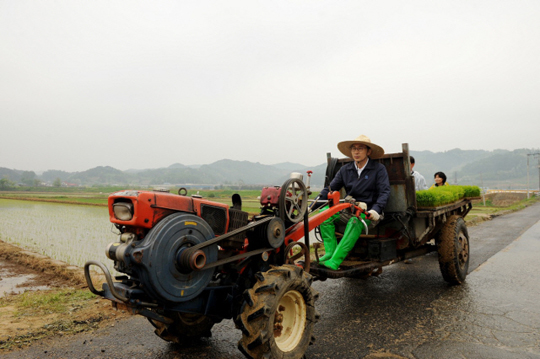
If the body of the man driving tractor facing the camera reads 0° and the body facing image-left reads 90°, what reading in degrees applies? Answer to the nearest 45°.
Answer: approximately 45°

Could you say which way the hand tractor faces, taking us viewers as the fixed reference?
facing the viewer and to the left of the viewer
